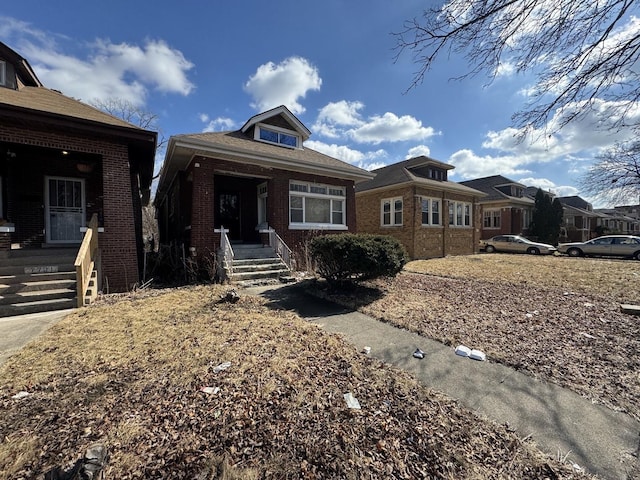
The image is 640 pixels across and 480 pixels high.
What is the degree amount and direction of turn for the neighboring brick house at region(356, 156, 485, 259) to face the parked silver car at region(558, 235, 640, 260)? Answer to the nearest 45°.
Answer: approximately 90° to its left

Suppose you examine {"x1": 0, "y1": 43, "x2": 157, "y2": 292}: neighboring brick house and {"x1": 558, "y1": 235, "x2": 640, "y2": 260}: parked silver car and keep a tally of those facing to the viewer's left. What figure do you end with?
1

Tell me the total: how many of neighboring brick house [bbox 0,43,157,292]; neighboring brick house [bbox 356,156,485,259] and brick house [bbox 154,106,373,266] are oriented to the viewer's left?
0

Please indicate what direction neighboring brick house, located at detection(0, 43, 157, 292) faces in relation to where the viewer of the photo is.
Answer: facing the viewer

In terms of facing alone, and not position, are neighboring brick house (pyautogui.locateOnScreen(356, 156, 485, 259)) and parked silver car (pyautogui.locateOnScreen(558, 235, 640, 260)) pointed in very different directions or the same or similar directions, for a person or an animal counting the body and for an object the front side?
very different directions

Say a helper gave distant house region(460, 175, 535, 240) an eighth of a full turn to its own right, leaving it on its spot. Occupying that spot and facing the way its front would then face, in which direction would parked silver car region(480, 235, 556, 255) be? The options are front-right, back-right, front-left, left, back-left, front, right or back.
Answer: front

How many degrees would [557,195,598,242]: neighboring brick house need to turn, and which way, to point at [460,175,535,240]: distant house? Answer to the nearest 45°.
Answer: approximately 45° to its right

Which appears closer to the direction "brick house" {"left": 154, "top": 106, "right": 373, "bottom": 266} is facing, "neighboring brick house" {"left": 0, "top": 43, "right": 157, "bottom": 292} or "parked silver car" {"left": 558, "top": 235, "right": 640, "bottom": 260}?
the parked silver car

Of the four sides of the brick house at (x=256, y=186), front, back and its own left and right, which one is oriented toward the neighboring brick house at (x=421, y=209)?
left

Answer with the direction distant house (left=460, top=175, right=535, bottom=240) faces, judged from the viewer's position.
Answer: facing the viewer and to the right of the viewer

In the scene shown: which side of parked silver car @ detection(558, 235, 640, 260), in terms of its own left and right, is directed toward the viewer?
left

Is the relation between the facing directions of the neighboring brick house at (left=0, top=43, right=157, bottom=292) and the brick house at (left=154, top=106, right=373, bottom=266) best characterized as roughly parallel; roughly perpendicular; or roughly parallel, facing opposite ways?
roughly parallel

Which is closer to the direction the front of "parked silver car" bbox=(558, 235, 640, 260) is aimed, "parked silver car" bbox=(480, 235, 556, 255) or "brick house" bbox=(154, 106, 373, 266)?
the parked silver car

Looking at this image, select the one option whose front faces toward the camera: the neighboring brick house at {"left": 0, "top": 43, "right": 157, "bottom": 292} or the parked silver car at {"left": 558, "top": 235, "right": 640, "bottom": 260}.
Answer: the neighboring brick house

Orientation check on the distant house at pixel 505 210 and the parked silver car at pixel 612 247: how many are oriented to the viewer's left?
1

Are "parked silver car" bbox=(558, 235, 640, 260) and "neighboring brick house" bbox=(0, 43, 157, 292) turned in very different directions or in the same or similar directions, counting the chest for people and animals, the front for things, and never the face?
very different directions

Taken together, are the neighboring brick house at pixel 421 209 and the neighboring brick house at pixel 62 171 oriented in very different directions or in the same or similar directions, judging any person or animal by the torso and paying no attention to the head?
same or similar directions

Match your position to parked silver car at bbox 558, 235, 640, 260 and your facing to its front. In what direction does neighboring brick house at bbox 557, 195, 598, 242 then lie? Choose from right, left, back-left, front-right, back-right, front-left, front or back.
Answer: right
